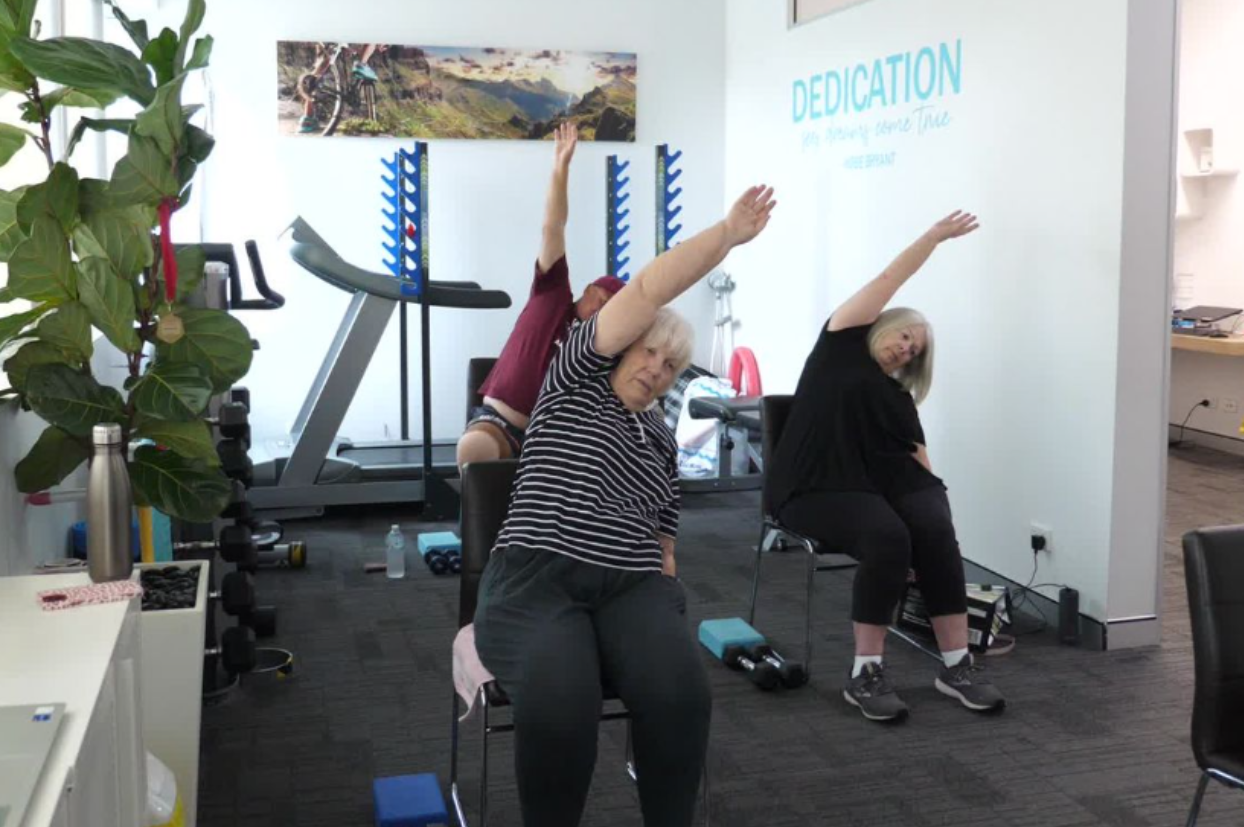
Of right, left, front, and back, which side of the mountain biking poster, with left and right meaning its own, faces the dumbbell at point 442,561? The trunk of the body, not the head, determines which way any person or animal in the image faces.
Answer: front

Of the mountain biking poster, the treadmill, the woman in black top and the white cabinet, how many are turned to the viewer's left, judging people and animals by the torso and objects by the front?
1

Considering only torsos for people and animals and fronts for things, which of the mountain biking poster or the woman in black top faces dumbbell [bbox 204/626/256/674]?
the mountain biking poster

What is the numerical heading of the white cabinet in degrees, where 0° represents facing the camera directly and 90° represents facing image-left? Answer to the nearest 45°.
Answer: approximately 270°

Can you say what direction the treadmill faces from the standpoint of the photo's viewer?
facing to the left of the viewer

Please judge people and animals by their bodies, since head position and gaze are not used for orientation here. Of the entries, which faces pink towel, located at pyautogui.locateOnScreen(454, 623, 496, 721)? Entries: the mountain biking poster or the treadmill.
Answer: the mountain biking poster

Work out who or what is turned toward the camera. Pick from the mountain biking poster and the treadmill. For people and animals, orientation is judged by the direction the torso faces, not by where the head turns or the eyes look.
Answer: the mountain biking poster

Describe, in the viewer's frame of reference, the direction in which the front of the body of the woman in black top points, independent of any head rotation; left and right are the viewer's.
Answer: facing the viewer and to the right of the viewer

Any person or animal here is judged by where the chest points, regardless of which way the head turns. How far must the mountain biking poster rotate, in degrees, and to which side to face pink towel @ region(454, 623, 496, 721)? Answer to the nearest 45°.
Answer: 0° — it already faces it

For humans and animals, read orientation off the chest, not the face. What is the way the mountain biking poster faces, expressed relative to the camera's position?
facing the viewer

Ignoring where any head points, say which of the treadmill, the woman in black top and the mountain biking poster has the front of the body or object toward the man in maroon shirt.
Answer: the mountain biking poster

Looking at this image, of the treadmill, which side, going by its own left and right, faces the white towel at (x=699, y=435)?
back

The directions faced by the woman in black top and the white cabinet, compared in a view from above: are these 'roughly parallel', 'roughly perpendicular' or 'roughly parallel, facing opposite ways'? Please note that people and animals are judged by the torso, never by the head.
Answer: roughly perpendicular

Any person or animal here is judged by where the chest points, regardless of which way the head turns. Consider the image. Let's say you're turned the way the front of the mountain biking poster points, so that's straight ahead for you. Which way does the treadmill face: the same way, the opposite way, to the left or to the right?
to the right

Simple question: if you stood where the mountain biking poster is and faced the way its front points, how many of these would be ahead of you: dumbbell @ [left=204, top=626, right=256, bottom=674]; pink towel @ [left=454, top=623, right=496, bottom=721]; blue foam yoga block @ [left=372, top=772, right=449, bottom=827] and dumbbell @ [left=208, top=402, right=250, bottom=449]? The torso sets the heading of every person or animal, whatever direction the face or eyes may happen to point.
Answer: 4

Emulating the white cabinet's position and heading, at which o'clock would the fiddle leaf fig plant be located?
The fiddle leaf fig plant is roughly at 9 o'clock from the white cabinet.

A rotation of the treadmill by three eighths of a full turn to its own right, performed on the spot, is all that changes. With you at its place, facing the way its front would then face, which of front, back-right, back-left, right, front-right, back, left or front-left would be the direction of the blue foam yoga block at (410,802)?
back-right

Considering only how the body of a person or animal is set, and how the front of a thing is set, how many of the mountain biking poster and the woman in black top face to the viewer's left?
0
